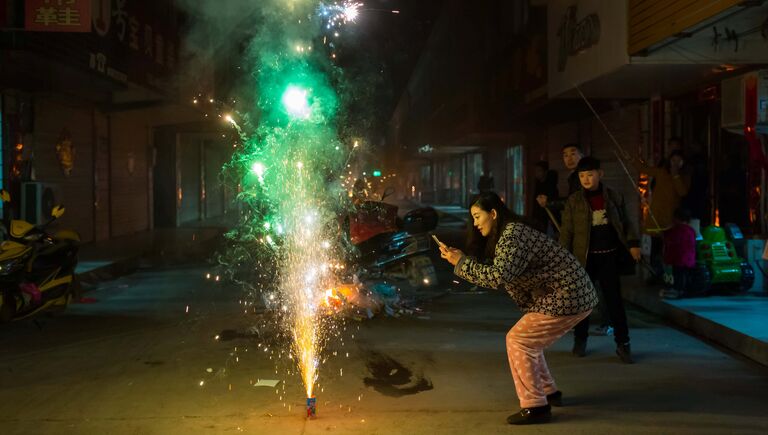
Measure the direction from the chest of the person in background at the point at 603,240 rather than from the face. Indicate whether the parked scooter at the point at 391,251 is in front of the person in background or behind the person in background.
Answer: behind

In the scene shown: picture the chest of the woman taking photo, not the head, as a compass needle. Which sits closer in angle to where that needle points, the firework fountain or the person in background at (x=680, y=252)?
the firework fountain

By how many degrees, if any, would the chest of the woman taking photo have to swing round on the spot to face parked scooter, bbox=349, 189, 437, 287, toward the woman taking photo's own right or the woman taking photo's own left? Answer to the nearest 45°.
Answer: approximately 90° to the woman taking photo's own right

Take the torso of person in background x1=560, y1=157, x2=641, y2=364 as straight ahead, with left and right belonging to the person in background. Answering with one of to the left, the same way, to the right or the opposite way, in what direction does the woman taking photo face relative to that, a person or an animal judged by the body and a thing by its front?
to the right

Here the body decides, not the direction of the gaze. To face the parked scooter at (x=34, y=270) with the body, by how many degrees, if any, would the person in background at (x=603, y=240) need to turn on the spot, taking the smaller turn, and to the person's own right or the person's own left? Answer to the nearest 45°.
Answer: approximately 90° to the person's own right

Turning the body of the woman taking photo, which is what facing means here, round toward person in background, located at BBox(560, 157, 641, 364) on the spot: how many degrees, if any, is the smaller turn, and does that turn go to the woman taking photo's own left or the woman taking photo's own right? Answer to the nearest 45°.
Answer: approximately 90° to the woman taking photo's own right

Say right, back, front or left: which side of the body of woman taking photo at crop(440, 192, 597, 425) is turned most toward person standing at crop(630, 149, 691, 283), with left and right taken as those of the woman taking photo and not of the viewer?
right

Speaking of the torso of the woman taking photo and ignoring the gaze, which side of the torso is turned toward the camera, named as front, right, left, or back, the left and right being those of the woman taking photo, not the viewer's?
left

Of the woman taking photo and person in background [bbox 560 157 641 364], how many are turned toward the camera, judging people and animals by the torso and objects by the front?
1
